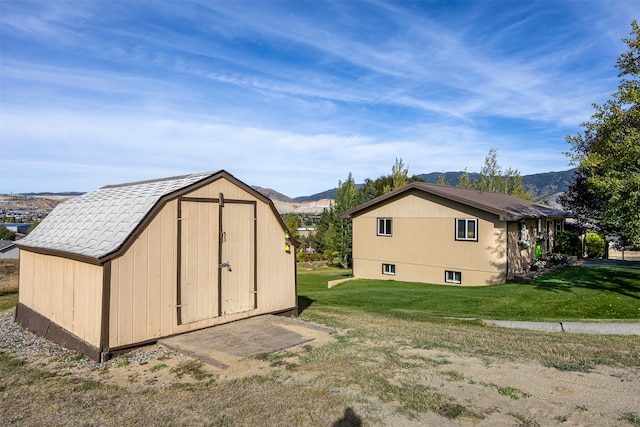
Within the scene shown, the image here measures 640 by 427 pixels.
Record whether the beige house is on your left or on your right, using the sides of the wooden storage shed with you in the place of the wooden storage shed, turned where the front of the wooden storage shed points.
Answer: on your left

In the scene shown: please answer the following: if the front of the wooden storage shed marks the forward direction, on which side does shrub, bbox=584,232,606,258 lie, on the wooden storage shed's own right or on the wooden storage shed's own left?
on the wooden storage shed's own left

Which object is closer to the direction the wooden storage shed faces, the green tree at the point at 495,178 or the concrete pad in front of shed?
the concrete pad in front of shed

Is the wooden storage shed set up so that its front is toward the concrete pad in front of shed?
yes

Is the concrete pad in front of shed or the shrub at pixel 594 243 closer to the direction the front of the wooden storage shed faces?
the concrete pad in front of shed

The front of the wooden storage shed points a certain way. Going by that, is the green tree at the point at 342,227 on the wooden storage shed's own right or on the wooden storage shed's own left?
on the wooden storage shed's own left

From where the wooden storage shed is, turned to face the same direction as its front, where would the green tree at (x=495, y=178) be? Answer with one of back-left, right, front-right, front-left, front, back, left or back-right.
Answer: left

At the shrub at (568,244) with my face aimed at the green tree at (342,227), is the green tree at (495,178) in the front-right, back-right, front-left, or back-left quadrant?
front-right

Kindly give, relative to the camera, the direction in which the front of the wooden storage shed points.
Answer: facing the viewer and to the right of the viewer

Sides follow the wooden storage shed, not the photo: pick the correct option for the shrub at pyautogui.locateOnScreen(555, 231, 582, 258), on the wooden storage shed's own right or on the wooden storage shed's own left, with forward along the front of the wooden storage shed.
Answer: on the wooden storage shed's own left
